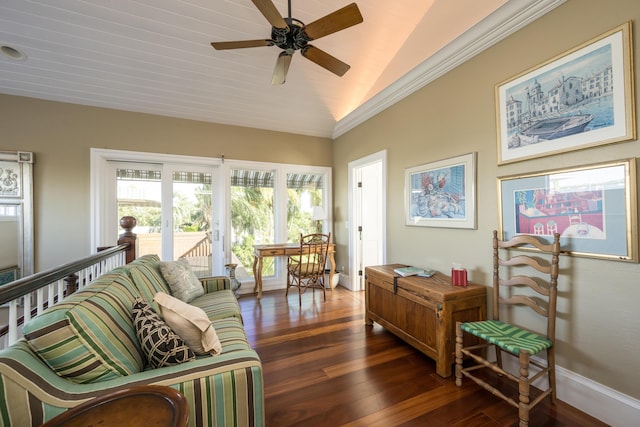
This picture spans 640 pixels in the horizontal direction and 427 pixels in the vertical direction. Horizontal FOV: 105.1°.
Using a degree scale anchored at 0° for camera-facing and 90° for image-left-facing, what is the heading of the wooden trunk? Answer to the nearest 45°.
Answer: approximately 45°

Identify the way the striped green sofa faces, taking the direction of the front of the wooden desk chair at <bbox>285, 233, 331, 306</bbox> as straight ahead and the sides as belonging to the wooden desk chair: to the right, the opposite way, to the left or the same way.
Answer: to the right

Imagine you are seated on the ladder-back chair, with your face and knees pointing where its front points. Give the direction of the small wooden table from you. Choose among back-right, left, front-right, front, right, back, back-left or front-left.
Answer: front-right

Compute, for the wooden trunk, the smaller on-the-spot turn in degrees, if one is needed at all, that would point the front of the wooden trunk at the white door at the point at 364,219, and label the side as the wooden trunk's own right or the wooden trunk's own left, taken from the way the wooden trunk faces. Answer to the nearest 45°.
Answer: approximately 90° to the wooden trunk's own right

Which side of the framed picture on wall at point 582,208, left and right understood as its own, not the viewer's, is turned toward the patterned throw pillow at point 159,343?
front

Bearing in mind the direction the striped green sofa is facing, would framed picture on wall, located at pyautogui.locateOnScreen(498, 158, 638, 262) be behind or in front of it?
in front

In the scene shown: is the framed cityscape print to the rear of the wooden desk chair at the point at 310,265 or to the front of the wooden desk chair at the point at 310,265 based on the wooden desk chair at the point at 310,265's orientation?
to the rear

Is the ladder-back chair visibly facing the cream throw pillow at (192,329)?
yes

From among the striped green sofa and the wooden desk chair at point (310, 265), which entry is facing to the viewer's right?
the striped green sofa

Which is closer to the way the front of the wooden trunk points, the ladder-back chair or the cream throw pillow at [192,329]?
the cream throw pillow

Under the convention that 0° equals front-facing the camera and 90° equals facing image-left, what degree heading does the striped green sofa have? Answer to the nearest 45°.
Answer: approximately 270°

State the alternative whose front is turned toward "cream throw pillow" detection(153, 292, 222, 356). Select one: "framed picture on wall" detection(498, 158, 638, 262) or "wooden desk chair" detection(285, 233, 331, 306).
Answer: the framed picture on wall

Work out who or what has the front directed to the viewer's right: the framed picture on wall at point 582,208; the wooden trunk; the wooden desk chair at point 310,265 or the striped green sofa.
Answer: the striped green sofa

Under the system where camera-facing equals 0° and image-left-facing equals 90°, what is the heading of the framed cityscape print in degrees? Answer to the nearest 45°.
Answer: approximately 45°

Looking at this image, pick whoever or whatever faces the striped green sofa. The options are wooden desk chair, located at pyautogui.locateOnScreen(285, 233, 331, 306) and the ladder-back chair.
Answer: the ladder-back chair
